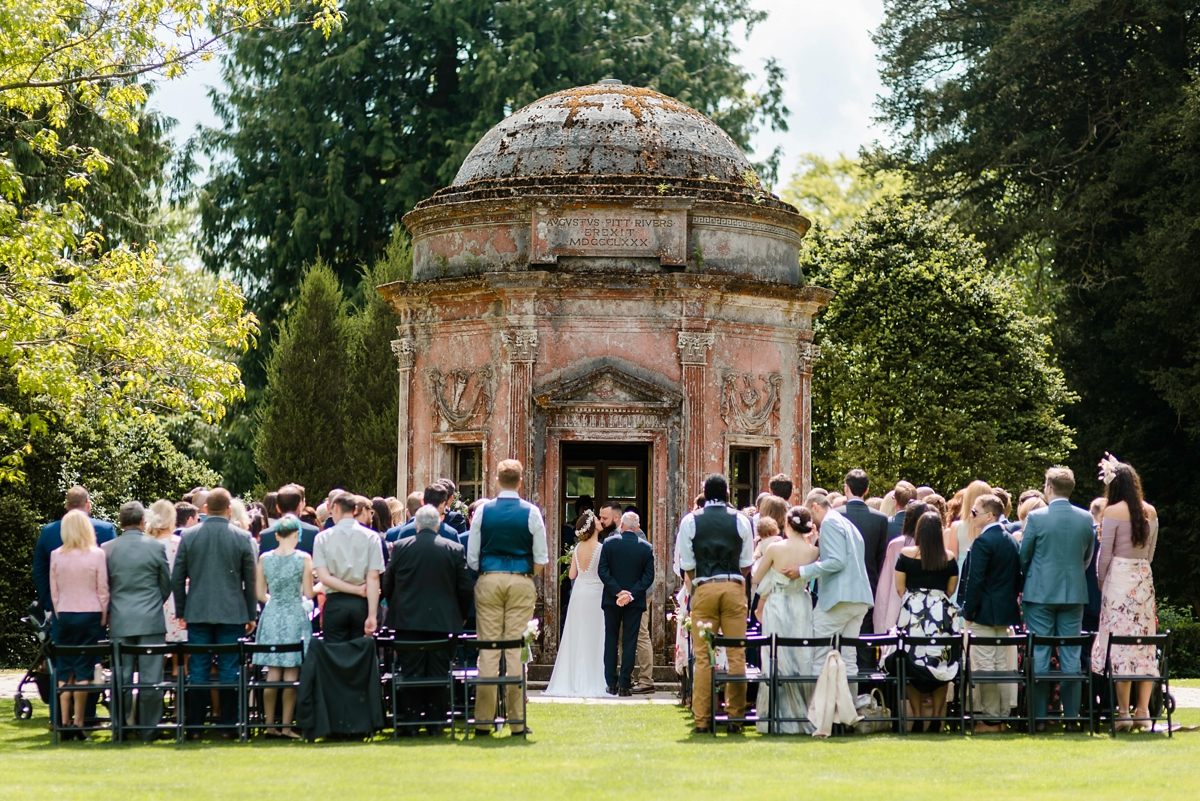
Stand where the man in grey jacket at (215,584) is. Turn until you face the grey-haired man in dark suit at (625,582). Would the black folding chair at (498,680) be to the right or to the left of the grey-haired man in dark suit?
right

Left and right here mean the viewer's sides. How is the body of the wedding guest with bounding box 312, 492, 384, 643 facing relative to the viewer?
facing away from the viewer

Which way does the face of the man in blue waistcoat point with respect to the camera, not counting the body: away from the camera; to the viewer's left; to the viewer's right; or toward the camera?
away from the camera

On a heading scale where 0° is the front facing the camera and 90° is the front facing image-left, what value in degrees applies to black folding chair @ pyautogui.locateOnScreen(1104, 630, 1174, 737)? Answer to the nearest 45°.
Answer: approximately 180°

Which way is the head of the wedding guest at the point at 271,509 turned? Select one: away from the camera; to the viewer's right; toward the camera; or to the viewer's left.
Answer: away from the camera

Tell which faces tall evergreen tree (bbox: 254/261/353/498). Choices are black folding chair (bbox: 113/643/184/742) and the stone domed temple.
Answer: the black folding chair

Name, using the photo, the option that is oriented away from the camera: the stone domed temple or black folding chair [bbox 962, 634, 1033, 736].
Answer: the black folding chair

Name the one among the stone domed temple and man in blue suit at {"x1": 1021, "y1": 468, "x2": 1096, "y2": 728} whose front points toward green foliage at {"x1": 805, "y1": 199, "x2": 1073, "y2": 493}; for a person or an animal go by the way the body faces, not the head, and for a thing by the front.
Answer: the man in blue suit

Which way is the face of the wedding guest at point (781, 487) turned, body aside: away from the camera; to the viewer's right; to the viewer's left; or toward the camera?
away from the camera

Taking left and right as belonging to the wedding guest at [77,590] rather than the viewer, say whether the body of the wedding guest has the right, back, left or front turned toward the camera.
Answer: back

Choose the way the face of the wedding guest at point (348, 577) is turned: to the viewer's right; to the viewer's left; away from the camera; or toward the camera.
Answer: away from the camera

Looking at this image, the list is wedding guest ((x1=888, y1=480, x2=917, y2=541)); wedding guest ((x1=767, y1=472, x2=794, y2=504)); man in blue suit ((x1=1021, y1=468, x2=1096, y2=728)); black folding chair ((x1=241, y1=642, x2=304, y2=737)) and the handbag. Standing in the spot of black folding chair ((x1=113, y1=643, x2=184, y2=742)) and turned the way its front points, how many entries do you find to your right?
5

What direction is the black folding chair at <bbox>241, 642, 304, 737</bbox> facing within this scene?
away from the camera

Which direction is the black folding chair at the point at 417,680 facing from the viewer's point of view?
away from the camera

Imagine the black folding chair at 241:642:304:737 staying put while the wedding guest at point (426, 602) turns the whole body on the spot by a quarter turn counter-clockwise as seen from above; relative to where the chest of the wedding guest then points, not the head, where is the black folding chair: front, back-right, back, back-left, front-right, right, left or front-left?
front

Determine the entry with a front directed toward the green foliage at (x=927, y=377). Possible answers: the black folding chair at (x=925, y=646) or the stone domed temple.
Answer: the black folding chair

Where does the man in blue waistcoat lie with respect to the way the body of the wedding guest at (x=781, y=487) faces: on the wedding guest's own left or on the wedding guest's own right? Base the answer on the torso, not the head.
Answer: on the wedding guest's own left

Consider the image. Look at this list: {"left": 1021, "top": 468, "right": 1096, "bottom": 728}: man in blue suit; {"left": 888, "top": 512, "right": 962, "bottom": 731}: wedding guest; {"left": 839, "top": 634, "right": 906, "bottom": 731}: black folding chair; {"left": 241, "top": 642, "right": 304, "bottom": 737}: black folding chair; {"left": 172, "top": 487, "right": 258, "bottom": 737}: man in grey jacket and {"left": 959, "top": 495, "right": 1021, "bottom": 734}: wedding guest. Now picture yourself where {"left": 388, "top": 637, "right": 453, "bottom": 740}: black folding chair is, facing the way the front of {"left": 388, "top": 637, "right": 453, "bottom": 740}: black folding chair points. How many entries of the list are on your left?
2

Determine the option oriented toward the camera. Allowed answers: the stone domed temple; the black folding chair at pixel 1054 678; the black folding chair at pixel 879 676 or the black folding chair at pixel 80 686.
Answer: the stone domed temple
